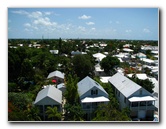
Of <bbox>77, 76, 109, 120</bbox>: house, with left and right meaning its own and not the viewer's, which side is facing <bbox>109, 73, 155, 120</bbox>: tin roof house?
left

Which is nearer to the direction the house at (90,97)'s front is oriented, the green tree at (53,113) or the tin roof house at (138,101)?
the green tree

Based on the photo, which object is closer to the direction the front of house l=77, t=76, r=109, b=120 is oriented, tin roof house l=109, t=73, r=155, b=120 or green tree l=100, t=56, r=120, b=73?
the tin roof house

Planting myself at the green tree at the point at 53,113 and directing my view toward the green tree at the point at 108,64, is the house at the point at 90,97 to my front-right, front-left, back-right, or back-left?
front-right

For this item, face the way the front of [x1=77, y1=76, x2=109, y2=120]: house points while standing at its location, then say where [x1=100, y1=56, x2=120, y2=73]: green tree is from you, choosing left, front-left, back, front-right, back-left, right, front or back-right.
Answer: back

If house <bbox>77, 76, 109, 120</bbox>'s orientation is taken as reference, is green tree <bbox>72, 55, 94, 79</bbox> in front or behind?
behind

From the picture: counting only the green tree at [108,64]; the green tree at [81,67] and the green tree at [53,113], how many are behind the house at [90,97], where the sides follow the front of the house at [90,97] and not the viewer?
2

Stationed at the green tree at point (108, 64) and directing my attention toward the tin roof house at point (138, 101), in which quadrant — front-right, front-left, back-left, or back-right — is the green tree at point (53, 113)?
front-right

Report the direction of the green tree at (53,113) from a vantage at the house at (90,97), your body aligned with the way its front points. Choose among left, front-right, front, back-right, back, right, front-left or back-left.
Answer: front-right

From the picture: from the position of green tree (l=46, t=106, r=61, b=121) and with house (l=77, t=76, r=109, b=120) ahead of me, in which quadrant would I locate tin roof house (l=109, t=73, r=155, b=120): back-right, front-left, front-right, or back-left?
front-right

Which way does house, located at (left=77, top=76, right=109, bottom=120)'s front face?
toward the camera

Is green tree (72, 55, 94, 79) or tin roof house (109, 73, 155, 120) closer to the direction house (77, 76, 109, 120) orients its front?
the tin roof house
